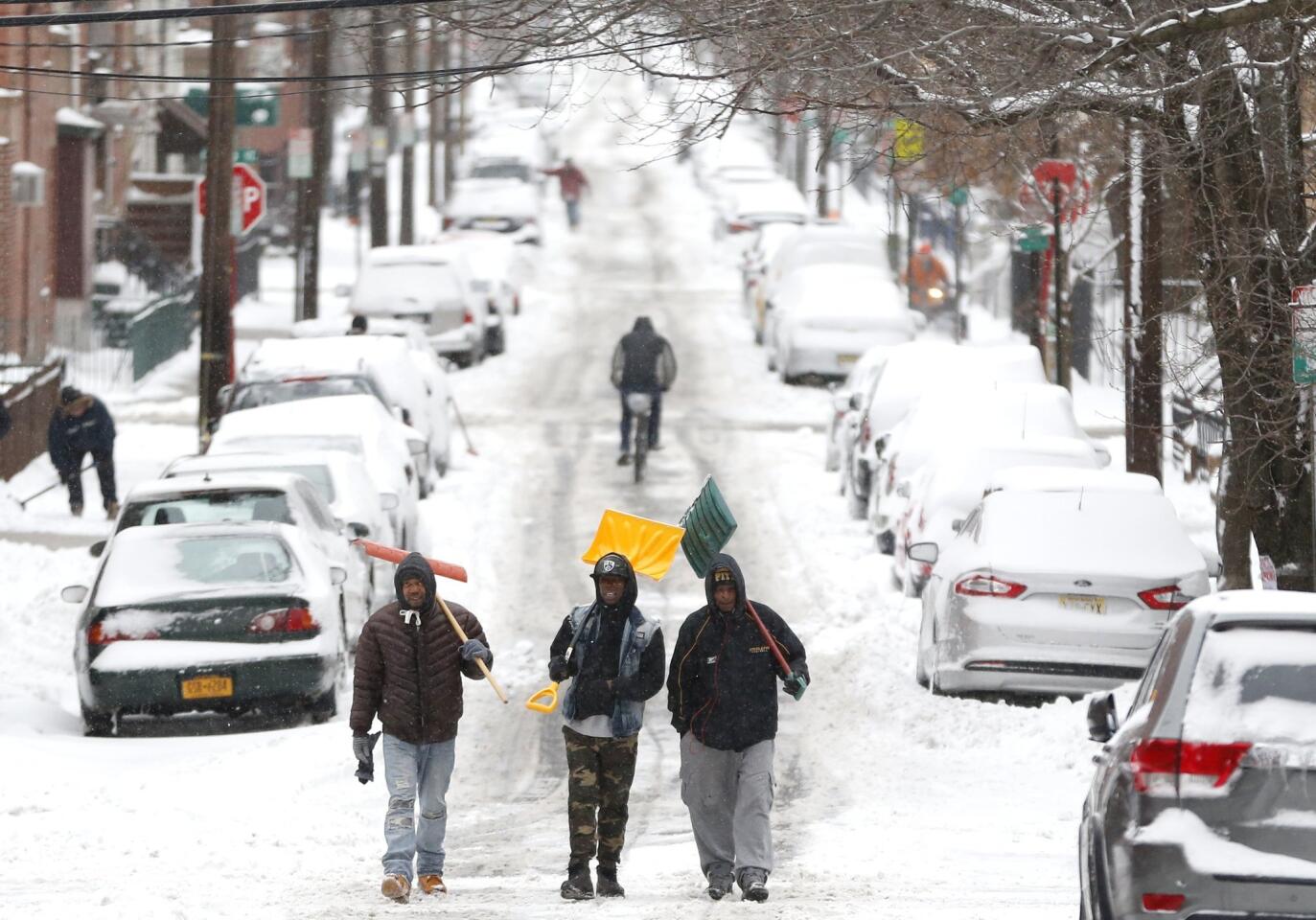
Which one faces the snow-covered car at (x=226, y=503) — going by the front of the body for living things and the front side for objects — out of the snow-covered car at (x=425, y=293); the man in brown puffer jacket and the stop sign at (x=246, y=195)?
the stop sign

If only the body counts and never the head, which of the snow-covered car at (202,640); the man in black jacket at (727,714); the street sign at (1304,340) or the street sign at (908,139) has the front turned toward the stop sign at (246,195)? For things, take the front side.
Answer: the snow-covered car

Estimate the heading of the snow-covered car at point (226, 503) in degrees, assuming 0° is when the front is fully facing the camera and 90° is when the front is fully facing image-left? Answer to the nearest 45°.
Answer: approximately 180°

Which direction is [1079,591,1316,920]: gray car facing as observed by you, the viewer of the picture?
facing away from the viewer

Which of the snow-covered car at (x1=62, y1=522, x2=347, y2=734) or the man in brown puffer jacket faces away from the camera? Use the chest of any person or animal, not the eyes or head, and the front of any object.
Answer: the snow-covered car

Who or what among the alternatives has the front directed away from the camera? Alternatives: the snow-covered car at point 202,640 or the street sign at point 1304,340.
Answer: the snow-covered car

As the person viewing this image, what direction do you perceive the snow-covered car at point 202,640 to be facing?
facing away from the viewer

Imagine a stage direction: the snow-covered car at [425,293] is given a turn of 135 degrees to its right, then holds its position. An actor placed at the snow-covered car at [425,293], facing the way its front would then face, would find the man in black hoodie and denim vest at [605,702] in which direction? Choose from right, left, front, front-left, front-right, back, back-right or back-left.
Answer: front-right

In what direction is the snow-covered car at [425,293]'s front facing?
away from the camera

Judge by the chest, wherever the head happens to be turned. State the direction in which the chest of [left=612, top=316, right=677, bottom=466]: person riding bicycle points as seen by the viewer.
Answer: away from the camera
